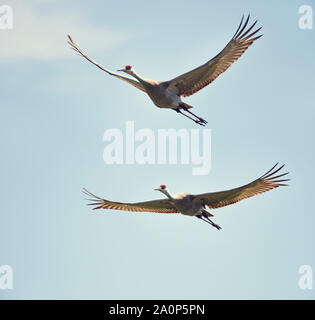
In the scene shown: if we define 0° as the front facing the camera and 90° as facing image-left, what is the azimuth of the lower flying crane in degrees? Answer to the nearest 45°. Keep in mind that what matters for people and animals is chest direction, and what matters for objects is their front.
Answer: approximately 45°

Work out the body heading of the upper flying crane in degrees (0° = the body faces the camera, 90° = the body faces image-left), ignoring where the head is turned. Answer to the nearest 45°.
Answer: approximately 45°
